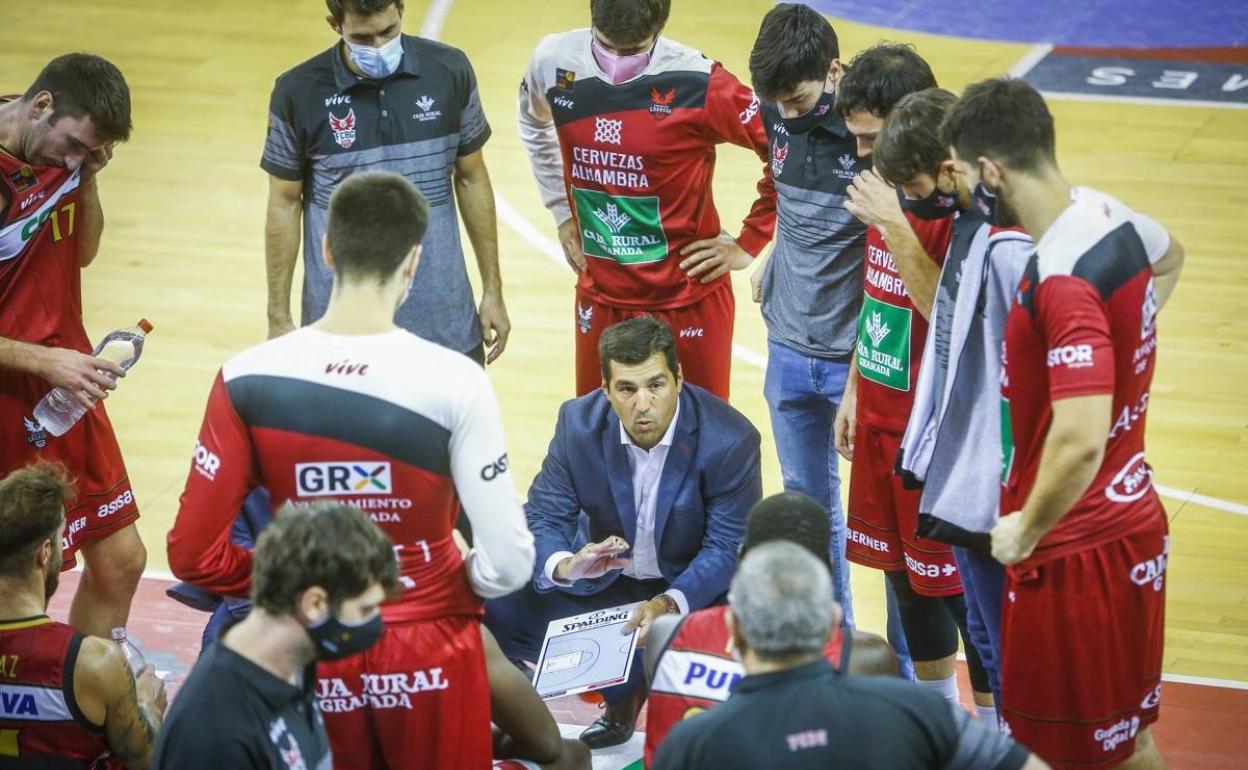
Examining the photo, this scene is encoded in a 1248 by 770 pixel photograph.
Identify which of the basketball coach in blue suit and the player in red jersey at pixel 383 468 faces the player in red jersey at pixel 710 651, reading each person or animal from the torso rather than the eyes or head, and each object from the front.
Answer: the basketball coach in blue suit

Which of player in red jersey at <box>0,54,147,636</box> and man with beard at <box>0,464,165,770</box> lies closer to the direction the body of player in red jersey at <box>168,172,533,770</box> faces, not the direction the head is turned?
the player in red jersey

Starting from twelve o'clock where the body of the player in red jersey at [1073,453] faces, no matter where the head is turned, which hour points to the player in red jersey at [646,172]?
the player in red jersey at [646,172] is roughly at 12 o'clock from the player in red jersey at [1073,453].

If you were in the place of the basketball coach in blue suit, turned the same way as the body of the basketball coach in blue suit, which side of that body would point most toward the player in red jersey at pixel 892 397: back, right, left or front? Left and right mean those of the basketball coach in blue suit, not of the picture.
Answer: left

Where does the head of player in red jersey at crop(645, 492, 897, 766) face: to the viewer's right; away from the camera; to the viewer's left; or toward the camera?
away from the camera

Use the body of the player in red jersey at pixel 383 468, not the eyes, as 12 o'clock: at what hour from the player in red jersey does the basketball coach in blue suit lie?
The basketball coach in blue suit is roughly at 1 o'clock from the player in red jersey.

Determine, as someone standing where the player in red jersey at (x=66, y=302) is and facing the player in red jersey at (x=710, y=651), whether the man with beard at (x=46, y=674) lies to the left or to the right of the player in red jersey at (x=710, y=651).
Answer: right

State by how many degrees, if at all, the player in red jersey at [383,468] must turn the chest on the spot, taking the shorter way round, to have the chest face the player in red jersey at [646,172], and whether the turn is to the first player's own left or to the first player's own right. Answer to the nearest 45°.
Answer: approximately 45° to the first player's own right

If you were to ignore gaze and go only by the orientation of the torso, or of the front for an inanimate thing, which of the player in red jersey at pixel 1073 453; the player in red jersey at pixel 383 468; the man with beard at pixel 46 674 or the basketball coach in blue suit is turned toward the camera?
the basketball coach in blue suit

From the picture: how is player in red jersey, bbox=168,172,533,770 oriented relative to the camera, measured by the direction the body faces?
away from the camera

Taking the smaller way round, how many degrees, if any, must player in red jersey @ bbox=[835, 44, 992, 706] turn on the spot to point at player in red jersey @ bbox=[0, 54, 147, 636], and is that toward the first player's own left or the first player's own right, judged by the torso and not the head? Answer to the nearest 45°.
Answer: approximately 45° to the first player's own right

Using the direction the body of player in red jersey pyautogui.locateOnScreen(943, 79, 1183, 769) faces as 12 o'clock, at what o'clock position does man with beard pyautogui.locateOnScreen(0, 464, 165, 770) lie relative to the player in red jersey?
The man with beard is roughly at 10 o'clock from the player in red jersey.

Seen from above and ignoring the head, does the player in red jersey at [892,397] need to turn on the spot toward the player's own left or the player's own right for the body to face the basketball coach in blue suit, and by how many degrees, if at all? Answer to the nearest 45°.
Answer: approximately 45° to the player's own right

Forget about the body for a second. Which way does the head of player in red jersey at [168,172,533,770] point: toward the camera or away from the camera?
away from the camera

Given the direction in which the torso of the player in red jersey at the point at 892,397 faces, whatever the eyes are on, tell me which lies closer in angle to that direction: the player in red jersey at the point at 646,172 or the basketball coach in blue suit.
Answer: the basketball coach in blue suit
